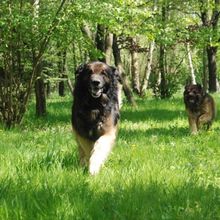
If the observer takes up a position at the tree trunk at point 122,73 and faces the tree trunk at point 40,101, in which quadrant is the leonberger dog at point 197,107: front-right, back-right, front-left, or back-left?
front-left

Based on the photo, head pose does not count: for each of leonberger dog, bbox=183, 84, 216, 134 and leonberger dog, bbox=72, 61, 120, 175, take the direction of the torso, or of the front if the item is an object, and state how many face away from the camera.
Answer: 0

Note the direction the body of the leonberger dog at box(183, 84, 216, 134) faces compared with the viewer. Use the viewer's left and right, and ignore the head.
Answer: facing the viewer and to the left of the viewer

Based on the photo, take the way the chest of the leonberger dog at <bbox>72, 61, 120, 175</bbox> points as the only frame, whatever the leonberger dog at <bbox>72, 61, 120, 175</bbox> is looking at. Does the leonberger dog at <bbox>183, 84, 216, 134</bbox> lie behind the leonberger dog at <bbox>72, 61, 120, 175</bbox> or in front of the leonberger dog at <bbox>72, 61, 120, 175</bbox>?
behind

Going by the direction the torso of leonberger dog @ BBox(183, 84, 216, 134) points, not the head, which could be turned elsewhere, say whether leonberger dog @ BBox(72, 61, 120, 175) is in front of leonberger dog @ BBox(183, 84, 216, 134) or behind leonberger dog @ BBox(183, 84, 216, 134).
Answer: in front

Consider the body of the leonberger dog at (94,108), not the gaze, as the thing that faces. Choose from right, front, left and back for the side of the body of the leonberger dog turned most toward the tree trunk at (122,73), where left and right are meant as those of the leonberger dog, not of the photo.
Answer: back

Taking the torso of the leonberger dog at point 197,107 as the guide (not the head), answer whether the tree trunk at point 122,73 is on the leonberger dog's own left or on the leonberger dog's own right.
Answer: on the leonberger dog's own right

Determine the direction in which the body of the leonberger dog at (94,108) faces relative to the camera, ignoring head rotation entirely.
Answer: toward the camera

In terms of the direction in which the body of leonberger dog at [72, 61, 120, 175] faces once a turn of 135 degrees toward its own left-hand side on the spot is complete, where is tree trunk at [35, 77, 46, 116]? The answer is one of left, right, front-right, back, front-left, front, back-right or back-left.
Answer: front-left
